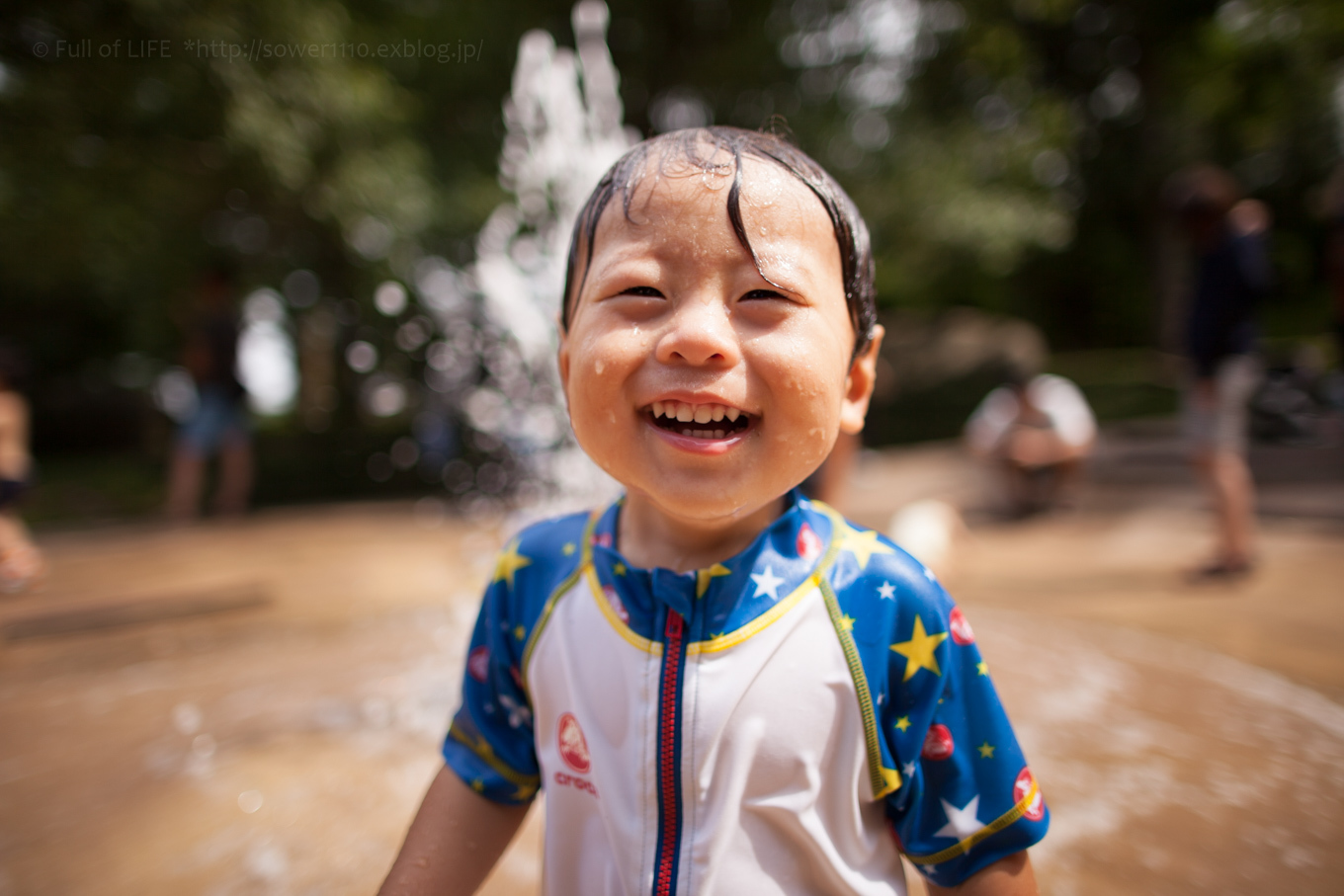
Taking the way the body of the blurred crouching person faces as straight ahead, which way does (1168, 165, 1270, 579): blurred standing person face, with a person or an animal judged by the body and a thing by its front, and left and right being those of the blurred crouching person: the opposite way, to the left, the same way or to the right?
to the right

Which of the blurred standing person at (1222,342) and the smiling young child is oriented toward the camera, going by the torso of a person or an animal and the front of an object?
the smiling young child

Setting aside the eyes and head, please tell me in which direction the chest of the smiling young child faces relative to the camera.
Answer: toward the camera

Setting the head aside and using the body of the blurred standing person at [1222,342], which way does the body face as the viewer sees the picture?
to the viewer's left

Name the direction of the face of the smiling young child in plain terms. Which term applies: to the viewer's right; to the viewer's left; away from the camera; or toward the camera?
toward the camera

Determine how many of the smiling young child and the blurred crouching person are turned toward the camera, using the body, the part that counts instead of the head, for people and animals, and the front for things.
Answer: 2

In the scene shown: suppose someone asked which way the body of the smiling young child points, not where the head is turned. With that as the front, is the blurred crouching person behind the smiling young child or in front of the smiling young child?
behind

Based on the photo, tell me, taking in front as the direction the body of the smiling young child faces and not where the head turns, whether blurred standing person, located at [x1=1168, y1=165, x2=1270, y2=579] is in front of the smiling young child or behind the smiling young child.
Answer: behind

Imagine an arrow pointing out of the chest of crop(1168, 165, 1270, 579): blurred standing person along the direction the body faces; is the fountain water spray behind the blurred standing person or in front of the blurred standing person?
in front

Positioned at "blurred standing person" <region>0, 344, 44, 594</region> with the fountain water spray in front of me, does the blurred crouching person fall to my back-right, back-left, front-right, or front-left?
front-right

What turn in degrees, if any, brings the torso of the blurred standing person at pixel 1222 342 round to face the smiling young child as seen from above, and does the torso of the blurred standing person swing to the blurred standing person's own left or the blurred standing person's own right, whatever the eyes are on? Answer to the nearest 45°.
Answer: approximately 90° to the blurred standing person's own left

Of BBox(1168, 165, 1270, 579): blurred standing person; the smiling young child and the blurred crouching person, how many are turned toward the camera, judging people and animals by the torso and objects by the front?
2

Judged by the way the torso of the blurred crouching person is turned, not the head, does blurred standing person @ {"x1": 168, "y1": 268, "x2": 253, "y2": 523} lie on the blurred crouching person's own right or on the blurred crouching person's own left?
on the blurred crouching person's own right

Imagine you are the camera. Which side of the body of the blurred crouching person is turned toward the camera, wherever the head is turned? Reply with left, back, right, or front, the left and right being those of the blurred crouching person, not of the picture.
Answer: front
